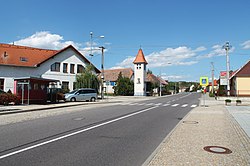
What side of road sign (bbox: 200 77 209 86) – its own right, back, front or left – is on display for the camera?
front

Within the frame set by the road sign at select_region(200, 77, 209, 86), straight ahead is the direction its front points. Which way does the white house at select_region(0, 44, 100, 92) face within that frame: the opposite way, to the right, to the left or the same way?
to the left

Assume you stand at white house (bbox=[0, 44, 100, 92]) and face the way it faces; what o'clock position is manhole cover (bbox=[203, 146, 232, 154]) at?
The manhole cover is roughly at 1 o'clock from the white house.

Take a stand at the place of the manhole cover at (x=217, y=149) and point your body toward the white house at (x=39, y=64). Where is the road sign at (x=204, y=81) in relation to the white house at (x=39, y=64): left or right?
right

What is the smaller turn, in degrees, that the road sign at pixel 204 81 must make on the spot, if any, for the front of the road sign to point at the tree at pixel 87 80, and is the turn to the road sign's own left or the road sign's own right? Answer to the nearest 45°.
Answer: approximately 135° to the road sign's own right

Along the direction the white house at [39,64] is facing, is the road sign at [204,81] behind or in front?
in front

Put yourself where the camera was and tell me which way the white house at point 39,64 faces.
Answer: facing the viewer and to the right of the viewer

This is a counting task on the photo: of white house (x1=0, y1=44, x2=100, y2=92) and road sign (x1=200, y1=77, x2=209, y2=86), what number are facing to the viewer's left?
0

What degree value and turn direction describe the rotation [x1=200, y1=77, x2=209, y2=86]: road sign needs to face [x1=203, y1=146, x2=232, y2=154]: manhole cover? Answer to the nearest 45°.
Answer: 0° — it already faces it
